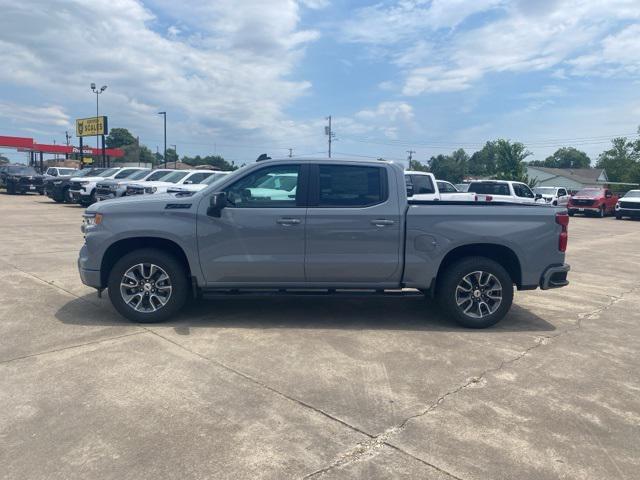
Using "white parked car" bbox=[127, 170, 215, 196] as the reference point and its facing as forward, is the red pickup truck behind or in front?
behind

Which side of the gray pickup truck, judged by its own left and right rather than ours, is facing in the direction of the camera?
left

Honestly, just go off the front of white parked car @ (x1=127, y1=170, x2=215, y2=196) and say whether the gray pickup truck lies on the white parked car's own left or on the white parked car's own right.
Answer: on the white parked car's own left

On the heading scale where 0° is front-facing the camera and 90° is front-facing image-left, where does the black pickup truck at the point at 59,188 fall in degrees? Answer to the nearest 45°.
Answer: approximately 45°

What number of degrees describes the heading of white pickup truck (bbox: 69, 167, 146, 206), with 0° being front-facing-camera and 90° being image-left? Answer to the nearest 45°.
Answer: approximately 45°

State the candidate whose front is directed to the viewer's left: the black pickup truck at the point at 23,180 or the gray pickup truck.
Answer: the gray pickup truck

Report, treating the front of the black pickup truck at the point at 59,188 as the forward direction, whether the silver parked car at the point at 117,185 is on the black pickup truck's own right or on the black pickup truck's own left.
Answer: on the black pickup truck's own left

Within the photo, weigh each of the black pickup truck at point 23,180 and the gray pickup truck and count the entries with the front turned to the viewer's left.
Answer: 1
